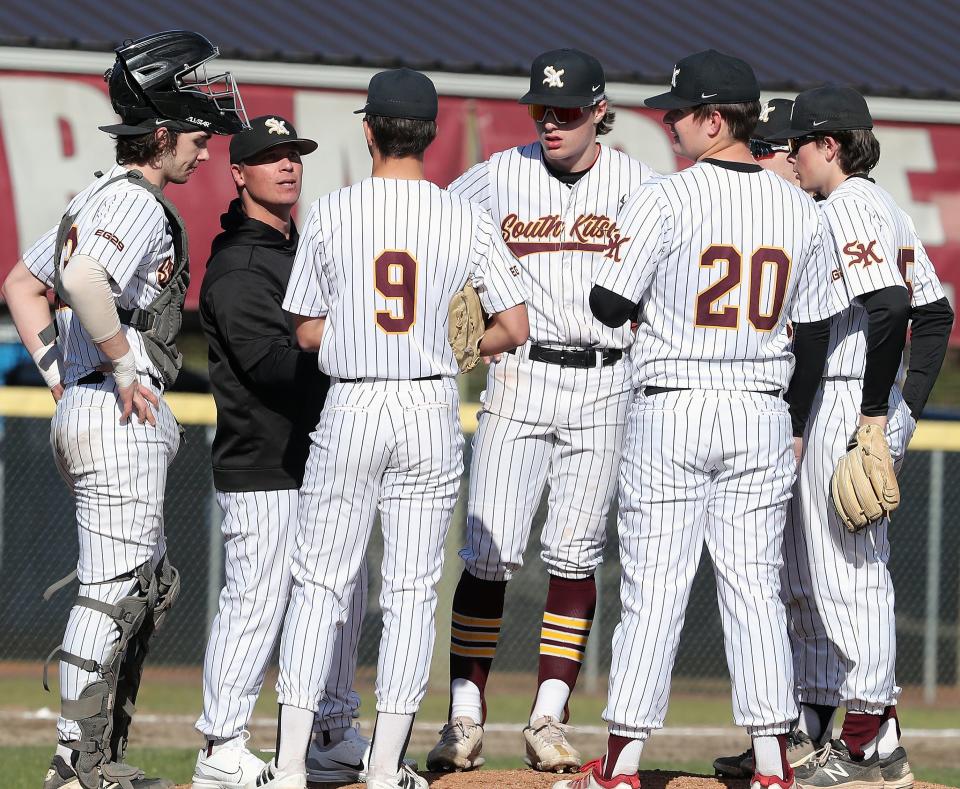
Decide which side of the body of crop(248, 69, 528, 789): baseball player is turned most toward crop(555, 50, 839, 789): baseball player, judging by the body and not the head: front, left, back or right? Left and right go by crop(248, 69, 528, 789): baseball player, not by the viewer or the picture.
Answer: right

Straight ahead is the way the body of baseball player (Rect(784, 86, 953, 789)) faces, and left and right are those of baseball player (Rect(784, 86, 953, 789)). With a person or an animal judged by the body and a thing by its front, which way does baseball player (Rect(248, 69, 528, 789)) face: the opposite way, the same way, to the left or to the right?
to the right

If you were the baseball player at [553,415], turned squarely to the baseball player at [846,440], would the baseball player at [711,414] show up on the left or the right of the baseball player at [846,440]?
right

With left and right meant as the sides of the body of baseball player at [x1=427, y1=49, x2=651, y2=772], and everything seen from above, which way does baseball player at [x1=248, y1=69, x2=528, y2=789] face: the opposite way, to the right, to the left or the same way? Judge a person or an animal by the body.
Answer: the opposite way

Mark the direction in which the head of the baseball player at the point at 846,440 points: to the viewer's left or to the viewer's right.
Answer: to the viewer's left

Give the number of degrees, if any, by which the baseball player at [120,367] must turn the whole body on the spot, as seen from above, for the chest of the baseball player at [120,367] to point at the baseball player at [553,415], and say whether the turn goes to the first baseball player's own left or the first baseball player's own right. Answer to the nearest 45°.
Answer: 0° — they already face them

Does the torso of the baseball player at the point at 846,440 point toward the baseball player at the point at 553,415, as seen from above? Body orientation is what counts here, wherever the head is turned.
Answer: yes

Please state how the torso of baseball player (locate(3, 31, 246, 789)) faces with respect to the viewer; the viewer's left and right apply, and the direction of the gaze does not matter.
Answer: facing to the right of the viewer

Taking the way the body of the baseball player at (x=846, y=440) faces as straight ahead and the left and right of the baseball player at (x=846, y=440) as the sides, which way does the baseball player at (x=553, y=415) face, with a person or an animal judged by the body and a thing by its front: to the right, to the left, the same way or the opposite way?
to the left

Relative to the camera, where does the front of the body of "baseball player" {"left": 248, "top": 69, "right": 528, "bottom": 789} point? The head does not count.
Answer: away from the camera

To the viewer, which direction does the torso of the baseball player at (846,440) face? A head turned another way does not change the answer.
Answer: to the viewer's left

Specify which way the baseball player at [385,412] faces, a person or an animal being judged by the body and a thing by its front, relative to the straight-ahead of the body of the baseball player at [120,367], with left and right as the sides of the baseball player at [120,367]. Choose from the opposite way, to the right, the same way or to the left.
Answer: to the left
